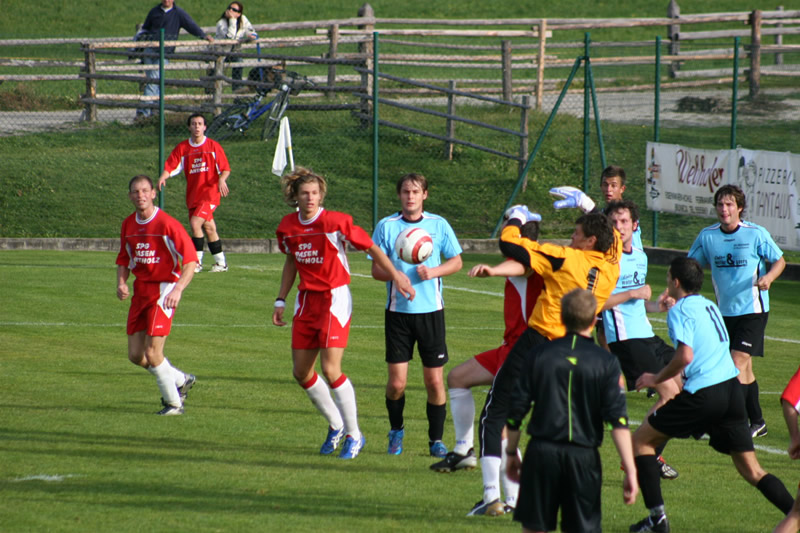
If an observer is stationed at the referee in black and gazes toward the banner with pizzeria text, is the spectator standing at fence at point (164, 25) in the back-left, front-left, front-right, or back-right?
front-left

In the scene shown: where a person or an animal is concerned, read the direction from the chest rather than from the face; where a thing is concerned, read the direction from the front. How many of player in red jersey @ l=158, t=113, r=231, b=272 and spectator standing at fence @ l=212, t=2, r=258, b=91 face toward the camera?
2

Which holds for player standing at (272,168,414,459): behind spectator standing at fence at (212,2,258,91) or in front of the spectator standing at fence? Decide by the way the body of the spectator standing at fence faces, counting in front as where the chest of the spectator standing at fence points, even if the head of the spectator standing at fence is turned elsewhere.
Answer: in front

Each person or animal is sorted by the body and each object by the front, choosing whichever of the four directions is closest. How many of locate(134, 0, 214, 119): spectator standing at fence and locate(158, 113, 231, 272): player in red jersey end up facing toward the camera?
2

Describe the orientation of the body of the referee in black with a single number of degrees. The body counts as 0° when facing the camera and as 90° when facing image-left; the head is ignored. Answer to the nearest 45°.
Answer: approximately 180°

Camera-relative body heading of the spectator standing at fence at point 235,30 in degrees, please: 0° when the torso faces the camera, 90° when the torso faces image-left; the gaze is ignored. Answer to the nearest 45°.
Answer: approximately 0°

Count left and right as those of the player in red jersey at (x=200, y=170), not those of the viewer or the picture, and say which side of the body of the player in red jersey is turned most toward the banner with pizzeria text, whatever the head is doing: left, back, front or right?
left

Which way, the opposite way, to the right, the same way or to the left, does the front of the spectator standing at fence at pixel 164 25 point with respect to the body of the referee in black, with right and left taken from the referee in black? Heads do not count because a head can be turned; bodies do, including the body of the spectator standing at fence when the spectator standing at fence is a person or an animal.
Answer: the opposite way

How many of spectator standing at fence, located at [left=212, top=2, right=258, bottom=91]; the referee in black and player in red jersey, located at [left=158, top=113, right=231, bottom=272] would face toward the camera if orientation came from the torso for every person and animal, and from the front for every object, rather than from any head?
2

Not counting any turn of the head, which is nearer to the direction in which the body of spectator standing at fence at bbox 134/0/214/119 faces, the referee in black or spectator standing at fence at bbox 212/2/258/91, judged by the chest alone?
the referee in black

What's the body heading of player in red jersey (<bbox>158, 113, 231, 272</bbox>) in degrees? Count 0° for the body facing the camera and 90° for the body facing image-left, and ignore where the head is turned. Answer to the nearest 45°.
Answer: approximately 0°

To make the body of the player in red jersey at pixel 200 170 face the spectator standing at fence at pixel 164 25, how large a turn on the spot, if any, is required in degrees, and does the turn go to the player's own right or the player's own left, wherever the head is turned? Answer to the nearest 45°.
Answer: approximately 180°
